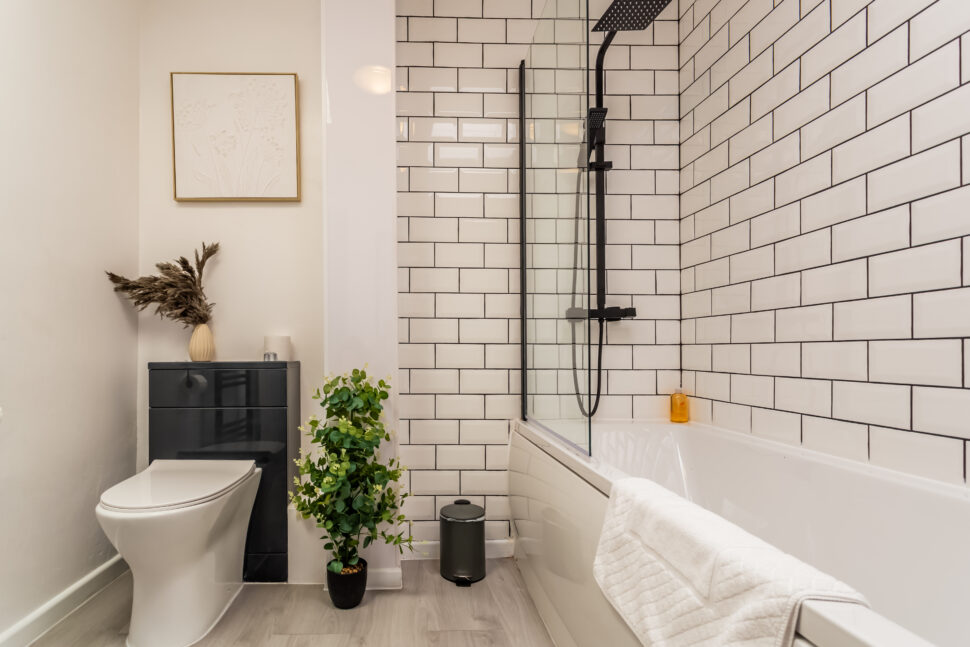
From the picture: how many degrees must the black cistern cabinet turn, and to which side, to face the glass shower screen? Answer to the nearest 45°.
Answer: approximately 45° to its left

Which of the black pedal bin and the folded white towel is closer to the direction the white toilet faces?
the folded white towel

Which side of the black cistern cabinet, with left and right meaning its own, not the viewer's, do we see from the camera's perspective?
front

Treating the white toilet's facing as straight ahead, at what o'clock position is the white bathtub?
The white bathtub is roughly at 9 o'clock from the white toilet.

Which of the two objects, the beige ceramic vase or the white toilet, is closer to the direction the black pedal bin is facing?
the white toilet

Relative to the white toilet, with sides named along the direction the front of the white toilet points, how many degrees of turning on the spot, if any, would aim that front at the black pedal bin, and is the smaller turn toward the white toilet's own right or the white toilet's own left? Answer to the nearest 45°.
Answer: approximately 135° to the white toilet's own left

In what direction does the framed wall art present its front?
toward the camera

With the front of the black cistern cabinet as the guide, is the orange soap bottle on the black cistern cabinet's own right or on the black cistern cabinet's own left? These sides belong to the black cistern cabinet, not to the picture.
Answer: on the black cistern cabinet's own left

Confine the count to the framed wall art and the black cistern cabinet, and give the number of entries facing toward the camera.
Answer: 2

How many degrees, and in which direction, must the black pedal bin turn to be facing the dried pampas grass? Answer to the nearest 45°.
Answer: approximately 90° to its right

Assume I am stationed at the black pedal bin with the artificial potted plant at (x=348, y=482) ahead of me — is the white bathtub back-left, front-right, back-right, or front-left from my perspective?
back-left
